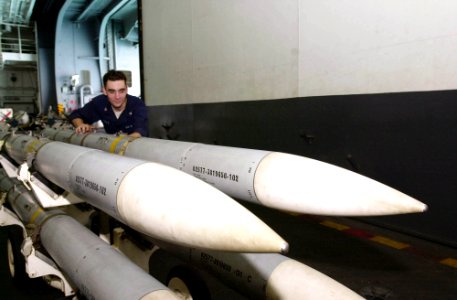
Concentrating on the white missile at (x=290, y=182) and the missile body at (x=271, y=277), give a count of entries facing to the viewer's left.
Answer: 0

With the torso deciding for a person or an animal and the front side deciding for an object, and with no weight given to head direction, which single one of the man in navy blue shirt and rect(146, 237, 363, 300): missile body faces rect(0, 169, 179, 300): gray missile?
the man in navy blue shirt

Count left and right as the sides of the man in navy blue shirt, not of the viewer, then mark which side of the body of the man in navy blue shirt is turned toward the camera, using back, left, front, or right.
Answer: front

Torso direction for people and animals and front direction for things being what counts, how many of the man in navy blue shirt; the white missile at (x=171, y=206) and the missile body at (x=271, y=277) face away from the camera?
0

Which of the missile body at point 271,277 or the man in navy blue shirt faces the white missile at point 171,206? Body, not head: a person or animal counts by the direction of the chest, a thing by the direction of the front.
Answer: the man in navy blue shirt

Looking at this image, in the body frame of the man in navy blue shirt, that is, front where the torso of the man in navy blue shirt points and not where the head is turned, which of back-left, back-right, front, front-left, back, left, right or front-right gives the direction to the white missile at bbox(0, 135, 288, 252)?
front

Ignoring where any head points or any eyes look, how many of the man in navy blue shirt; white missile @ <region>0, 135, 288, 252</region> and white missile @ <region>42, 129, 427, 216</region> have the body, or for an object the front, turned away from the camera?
0

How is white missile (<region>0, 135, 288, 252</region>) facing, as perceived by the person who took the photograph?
facing the viewer and to the right of the viewer

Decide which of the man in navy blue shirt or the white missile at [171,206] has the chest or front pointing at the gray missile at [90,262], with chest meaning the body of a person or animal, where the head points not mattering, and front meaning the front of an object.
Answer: the man in navy blue shirt

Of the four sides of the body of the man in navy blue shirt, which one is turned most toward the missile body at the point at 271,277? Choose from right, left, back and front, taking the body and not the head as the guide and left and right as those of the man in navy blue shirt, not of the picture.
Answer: front

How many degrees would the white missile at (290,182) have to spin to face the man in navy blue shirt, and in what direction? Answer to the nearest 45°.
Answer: approximately 180°
